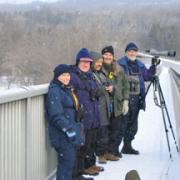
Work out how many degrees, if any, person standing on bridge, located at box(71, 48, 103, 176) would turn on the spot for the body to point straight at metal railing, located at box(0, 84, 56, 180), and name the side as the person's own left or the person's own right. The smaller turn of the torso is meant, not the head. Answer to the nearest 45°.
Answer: approximately 90° to the person's own right

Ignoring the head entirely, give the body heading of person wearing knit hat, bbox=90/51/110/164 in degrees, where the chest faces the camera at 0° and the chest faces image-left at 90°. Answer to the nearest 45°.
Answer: approximately 315°

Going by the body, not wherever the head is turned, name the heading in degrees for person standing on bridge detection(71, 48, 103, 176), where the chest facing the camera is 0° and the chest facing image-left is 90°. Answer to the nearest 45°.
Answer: approximately 315°

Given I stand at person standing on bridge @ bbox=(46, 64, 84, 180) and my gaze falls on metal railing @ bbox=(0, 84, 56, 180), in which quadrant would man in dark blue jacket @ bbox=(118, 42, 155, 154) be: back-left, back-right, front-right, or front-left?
back-right
